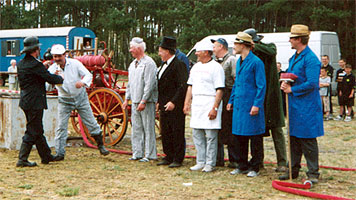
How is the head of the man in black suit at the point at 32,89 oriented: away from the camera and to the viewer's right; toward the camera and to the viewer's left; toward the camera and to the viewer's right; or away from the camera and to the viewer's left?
away from the camera and to the viewer's right

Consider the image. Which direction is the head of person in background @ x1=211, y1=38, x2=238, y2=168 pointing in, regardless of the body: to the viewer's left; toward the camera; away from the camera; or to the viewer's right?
to the viewer's left

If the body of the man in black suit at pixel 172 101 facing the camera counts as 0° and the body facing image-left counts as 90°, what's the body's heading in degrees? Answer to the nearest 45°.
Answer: approximately 45°

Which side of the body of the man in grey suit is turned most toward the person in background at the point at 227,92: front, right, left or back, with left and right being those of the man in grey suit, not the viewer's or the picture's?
left

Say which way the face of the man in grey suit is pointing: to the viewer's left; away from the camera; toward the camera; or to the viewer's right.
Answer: to the viewer's left

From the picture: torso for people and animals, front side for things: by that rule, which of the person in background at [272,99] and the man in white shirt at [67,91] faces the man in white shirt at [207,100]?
the person in background

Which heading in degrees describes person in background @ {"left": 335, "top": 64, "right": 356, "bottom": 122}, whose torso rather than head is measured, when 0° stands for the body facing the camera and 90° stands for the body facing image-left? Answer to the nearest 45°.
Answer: approximately 45°

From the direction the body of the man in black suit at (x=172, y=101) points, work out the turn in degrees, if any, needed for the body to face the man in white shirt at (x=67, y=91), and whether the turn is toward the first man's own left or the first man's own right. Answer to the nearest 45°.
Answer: approximately 45° to the first man's own right

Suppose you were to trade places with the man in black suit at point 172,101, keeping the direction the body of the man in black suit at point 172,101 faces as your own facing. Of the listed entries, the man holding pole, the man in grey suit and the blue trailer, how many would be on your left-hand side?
1

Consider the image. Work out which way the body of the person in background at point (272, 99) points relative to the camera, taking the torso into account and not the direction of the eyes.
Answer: to the viewer's left
